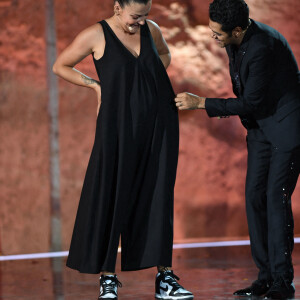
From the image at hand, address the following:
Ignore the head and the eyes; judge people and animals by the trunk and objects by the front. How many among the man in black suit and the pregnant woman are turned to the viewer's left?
1

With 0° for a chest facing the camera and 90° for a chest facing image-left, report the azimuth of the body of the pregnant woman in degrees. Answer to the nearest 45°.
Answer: approximately 315°

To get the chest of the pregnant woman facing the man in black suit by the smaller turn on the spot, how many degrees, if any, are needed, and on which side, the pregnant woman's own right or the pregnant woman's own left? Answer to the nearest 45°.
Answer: approximately 45° to the pregnant woman's own left

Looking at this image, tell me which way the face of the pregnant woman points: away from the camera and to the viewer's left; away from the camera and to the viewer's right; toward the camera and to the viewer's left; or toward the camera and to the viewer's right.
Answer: toward the camera and to the viewer's right

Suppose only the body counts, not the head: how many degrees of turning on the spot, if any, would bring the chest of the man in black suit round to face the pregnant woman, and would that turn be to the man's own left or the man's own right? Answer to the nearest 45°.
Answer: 0° — they already face them

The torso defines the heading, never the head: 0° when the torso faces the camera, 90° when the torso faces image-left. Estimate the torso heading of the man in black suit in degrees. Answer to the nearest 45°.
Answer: approximately 90°
